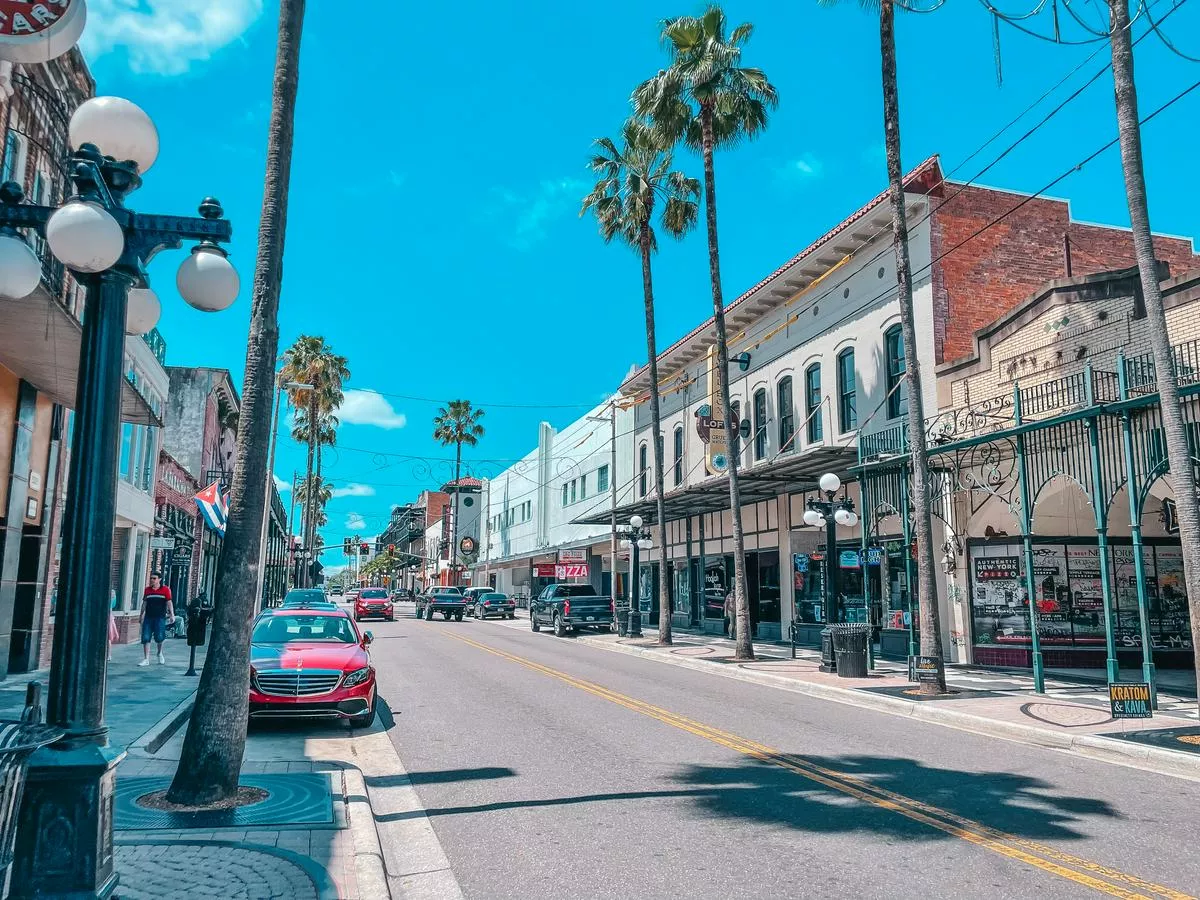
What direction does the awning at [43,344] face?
to the viewer's right

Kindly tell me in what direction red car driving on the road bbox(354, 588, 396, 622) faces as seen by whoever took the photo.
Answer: facing the viewer

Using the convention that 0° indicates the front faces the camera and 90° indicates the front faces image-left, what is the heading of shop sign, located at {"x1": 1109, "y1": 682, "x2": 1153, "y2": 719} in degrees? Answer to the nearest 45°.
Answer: approximately 0°

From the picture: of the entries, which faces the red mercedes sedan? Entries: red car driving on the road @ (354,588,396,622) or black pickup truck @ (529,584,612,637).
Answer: the red car driving on the road

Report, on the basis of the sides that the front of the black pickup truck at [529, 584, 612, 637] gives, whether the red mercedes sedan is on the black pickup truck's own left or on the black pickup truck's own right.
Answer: on the black pickup truck's own left

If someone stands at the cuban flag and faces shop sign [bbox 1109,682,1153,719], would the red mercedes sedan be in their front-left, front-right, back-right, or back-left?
front-right

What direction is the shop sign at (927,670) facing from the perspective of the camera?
toward the camera

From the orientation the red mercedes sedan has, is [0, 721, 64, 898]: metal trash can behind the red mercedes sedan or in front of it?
in front

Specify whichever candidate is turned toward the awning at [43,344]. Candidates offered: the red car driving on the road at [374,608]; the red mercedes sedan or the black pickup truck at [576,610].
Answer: the red car driving on the road

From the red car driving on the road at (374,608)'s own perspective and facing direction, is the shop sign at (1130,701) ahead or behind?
ahead

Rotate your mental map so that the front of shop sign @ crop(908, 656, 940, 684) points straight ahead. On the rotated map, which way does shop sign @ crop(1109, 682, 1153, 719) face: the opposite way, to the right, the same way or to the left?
the same way

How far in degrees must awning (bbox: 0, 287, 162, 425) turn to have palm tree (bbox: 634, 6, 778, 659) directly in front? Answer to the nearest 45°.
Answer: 0° — it already faces it

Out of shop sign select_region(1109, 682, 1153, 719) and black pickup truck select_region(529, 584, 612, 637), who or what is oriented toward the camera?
the shop sign

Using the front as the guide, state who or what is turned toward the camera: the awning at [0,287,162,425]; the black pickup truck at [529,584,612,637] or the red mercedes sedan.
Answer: the red mercedes sedan

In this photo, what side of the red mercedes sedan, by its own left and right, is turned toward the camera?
front
